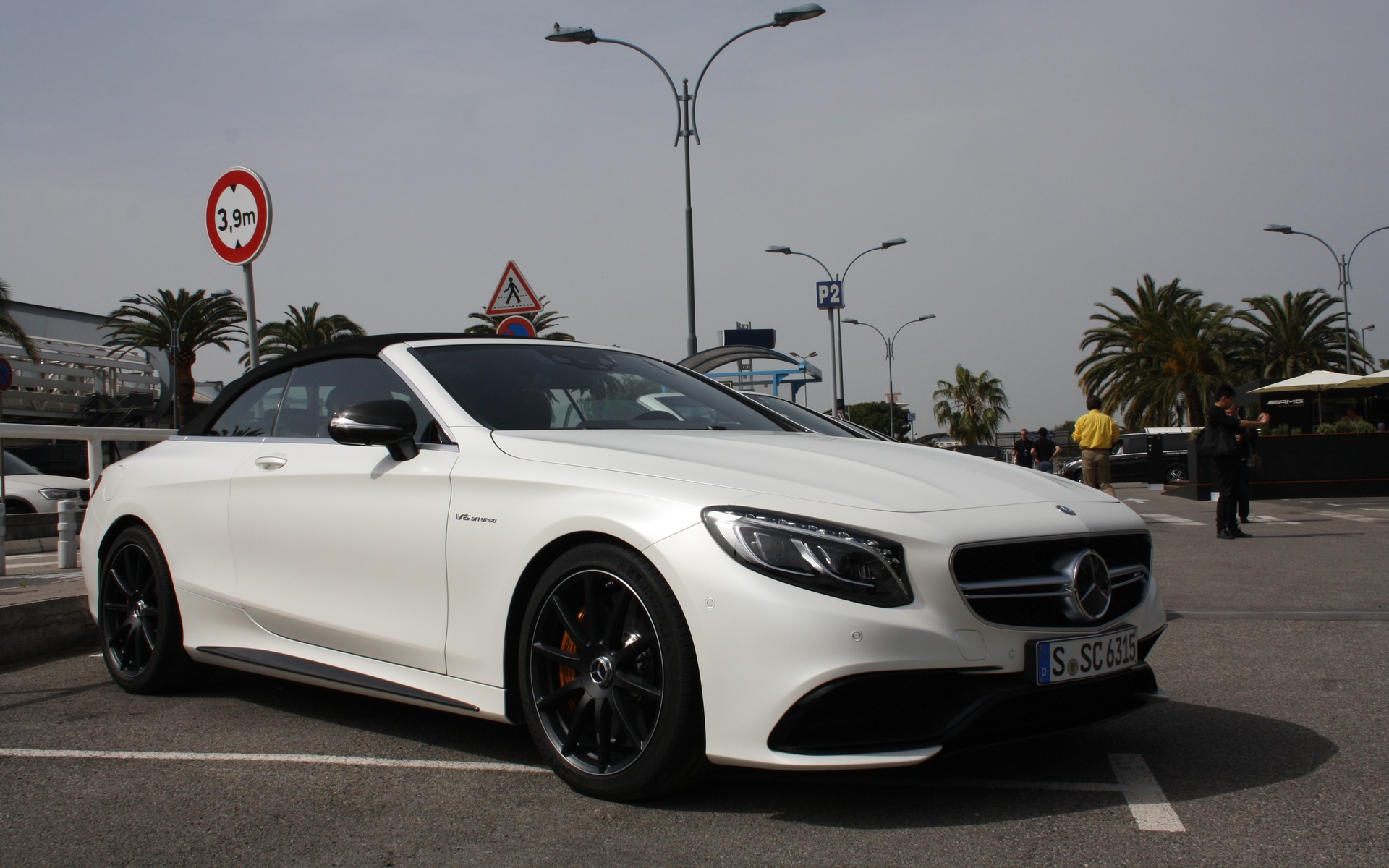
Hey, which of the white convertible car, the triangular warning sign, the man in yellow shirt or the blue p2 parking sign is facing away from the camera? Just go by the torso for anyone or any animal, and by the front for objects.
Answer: the man in yellow shirt

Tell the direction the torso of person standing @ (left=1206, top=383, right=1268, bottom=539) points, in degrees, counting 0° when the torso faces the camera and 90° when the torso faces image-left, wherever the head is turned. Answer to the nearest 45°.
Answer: approximately 270°

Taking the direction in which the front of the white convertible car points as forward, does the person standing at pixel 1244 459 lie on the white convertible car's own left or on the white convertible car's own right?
on the white convertible car's own left

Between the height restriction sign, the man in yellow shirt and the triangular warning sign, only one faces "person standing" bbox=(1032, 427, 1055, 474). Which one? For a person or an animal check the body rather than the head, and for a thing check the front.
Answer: the man in yellow shirt

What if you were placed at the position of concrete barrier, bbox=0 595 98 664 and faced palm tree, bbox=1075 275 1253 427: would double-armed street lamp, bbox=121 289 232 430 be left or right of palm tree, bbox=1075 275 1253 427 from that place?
left

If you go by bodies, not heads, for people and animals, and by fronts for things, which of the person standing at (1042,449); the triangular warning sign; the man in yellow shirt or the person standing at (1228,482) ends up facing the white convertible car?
the triangular warning sign

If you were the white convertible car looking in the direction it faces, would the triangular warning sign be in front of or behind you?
behind

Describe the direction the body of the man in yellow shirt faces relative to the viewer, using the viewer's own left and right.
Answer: facing away from the viewer

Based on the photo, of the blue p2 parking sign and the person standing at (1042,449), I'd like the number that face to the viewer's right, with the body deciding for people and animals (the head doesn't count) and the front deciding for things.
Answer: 0

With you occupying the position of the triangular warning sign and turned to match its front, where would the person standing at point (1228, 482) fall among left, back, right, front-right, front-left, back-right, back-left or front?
left

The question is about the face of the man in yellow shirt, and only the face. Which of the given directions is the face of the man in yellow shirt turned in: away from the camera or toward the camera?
away from the camera
